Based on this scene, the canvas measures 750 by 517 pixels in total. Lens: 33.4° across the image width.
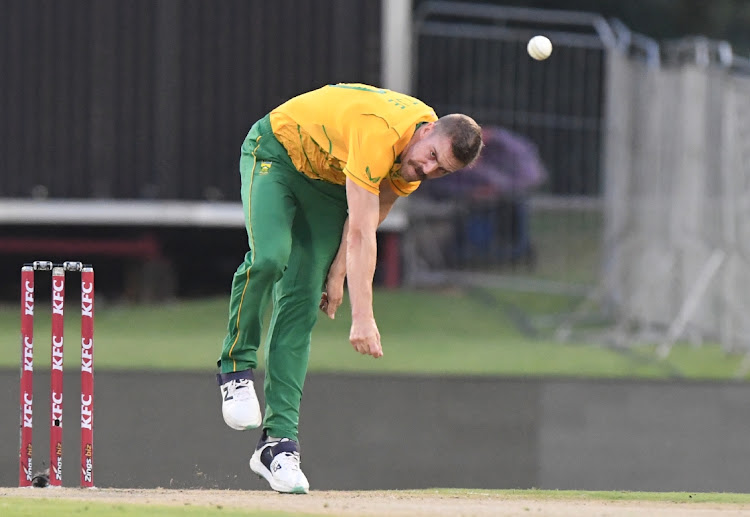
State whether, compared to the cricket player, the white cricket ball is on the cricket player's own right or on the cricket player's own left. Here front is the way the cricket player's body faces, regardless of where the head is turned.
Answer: on the cricket player's own left

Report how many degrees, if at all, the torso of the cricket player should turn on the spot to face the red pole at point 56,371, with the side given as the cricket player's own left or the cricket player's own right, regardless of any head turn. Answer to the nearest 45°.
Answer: approximately 135° to the cricket player's own right

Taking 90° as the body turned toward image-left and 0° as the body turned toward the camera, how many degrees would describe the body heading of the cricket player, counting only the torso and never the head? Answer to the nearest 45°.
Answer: approximately 315°

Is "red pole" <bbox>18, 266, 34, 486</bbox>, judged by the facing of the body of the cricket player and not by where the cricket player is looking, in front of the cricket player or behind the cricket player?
behind

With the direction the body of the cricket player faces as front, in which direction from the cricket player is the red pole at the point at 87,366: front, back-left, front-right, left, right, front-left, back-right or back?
back-right

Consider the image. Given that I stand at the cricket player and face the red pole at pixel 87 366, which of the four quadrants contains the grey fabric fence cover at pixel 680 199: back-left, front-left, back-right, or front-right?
back-right

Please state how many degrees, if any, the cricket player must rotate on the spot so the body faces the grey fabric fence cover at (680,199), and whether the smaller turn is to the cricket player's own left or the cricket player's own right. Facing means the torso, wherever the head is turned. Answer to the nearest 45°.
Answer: approximately 90° to the cricket player's own left

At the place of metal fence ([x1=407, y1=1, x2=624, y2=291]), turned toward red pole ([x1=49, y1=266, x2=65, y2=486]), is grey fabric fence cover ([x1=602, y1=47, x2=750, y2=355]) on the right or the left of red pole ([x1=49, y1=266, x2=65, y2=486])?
left

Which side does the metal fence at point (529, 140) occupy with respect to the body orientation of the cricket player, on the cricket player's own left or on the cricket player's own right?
on the cricket player's own left
